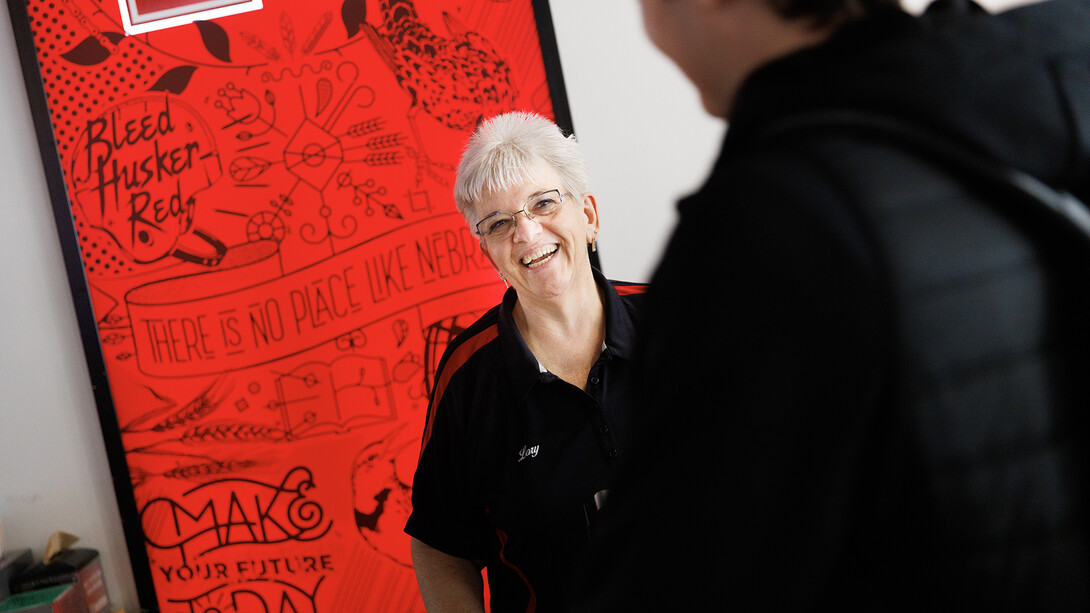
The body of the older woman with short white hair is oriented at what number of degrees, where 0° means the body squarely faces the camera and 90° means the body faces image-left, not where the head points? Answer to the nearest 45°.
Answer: approximately 315°

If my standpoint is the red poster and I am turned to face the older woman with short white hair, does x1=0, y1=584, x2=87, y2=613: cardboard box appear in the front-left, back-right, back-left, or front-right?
back-right

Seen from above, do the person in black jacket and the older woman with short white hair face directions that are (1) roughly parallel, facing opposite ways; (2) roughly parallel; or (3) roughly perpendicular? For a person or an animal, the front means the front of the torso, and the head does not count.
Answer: roughly parallel, facing opposite ways

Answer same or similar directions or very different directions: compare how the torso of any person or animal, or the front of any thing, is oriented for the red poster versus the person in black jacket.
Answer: very different directions

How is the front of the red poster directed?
toward the camera

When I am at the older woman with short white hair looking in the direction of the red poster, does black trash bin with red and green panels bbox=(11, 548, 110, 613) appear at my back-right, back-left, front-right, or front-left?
front-left

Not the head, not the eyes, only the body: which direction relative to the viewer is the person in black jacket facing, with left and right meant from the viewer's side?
facing away from the viewer and to the left of the viewer

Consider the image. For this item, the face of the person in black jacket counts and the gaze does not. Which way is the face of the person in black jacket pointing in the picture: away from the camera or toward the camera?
away from the camera

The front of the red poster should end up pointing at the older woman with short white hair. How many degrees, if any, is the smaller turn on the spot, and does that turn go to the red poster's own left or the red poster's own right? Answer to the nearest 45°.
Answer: approximately 45° to the red poster's own left

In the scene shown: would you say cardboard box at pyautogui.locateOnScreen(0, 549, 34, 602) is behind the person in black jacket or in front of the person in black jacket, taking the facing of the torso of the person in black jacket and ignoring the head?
in front

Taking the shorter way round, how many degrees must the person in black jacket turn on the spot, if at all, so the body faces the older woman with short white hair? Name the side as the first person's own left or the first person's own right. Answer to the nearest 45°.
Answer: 0° — they already face them

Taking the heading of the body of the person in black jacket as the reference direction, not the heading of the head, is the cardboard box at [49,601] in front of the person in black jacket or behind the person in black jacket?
in front

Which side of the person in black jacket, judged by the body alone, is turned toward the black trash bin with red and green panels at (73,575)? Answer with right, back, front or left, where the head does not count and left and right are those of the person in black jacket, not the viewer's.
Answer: front
